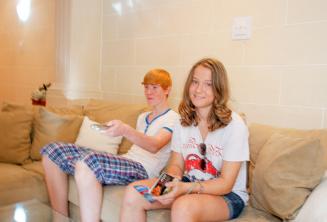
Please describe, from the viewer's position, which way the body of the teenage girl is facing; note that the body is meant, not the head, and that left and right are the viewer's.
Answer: facing the viewer and to the left of the viewer

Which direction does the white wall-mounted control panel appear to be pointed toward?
toward the camera

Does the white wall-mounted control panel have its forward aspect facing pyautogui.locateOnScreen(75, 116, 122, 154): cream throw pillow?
no

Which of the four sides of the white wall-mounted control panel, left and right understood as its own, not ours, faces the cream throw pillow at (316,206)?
front

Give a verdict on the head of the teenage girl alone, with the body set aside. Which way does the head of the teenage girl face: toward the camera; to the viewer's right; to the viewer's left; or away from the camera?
toward the camera

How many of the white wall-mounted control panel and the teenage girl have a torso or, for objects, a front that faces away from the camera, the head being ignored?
0

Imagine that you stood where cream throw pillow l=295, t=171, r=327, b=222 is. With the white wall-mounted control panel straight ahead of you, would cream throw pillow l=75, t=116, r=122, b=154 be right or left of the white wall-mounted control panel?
left

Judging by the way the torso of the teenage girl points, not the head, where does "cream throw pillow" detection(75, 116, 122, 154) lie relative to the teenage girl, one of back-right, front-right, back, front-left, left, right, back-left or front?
right

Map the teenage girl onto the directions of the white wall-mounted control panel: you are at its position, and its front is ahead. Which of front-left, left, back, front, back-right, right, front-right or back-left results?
front

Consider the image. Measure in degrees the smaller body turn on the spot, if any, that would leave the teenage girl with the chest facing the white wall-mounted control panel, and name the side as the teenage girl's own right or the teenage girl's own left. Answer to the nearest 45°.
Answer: approximately 135° to the teenage girl's own right
